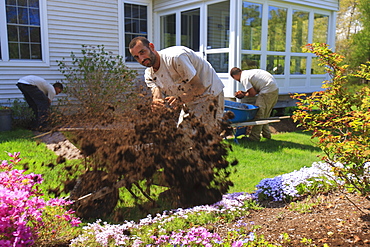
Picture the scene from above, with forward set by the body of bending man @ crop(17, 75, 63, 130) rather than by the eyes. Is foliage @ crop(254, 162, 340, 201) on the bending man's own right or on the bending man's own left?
on the bending man's own right

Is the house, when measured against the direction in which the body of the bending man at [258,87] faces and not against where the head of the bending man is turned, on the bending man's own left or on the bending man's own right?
on the bending man's own right

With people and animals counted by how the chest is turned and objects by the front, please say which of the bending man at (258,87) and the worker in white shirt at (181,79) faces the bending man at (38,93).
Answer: the bending man at (258,87)

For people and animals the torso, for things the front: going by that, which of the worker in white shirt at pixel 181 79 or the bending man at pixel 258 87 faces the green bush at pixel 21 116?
the bending man

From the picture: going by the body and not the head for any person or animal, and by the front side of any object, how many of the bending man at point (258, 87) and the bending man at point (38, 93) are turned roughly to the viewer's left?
1

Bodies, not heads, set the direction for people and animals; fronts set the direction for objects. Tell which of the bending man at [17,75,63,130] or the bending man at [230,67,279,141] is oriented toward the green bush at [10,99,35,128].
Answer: the bending man at [230,67,279,141]

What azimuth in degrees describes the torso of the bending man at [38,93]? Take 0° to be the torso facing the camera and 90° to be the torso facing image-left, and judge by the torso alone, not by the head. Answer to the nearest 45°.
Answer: approximately 270°

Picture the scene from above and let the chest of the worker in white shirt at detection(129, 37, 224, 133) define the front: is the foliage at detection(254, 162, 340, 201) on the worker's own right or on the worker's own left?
on the worker's own left

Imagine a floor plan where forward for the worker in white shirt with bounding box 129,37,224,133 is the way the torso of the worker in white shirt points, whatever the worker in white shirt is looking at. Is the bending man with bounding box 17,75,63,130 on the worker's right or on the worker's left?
on the worker's right

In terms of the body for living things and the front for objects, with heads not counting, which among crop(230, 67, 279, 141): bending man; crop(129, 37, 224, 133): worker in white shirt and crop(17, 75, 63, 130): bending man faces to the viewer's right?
crop(17, 75, 63, 130): bending man

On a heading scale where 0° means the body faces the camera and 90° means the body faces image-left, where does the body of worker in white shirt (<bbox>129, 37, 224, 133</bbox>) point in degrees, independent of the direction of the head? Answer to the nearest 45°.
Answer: approximately 45°

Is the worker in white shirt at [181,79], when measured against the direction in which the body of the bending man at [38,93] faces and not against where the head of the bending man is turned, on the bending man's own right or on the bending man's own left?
on the bending man's own right

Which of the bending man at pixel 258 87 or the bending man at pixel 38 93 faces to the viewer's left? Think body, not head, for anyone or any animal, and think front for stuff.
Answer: the bending man at pixel 258 87

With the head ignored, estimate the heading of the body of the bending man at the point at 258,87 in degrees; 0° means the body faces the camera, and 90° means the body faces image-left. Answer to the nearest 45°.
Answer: approximately 90°

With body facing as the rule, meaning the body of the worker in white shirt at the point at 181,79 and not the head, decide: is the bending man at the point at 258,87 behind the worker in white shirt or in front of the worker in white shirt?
behind

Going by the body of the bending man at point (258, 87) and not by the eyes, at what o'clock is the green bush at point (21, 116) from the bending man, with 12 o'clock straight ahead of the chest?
The green bush is roughly at 12 o'clock from the bending man.
